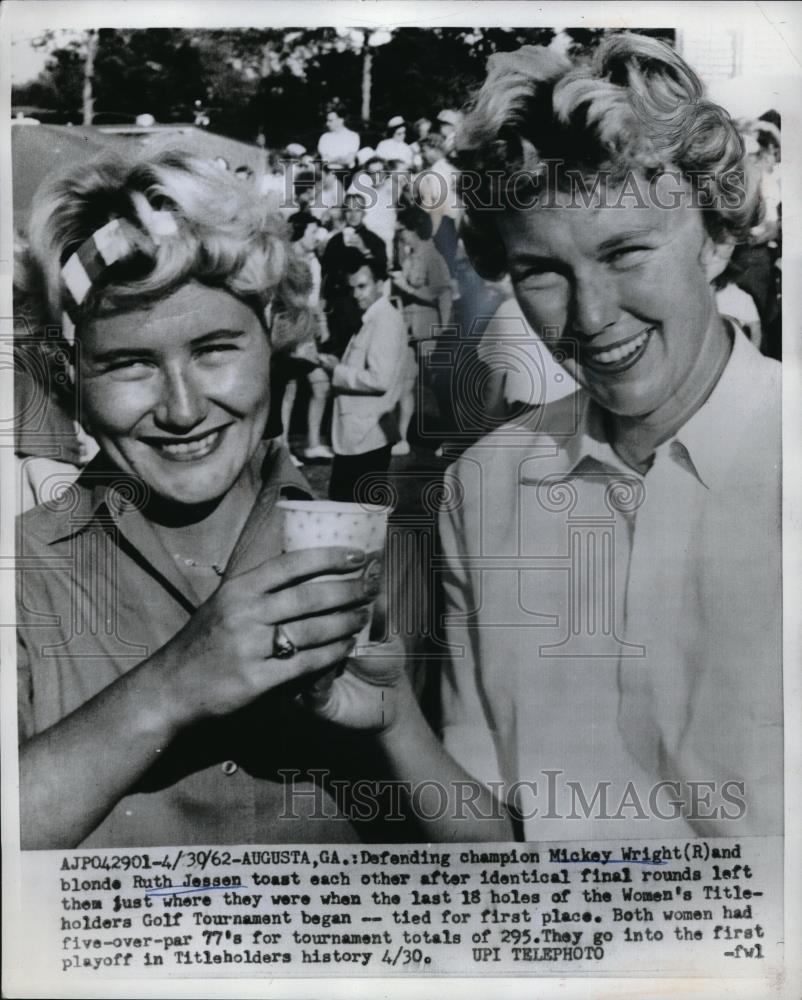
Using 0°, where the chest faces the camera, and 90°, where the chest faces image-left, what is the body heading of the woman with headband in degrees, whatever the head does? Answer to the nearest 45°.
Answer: approximately 0°

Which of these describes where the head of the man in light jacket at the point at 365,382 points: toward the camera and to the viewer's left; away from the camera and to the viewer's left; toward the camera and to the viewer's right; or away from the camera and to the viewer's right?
toward the camera and to the viewer's left

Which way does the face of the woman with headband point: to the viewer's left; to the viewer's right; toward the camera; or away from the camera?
toward the camera
